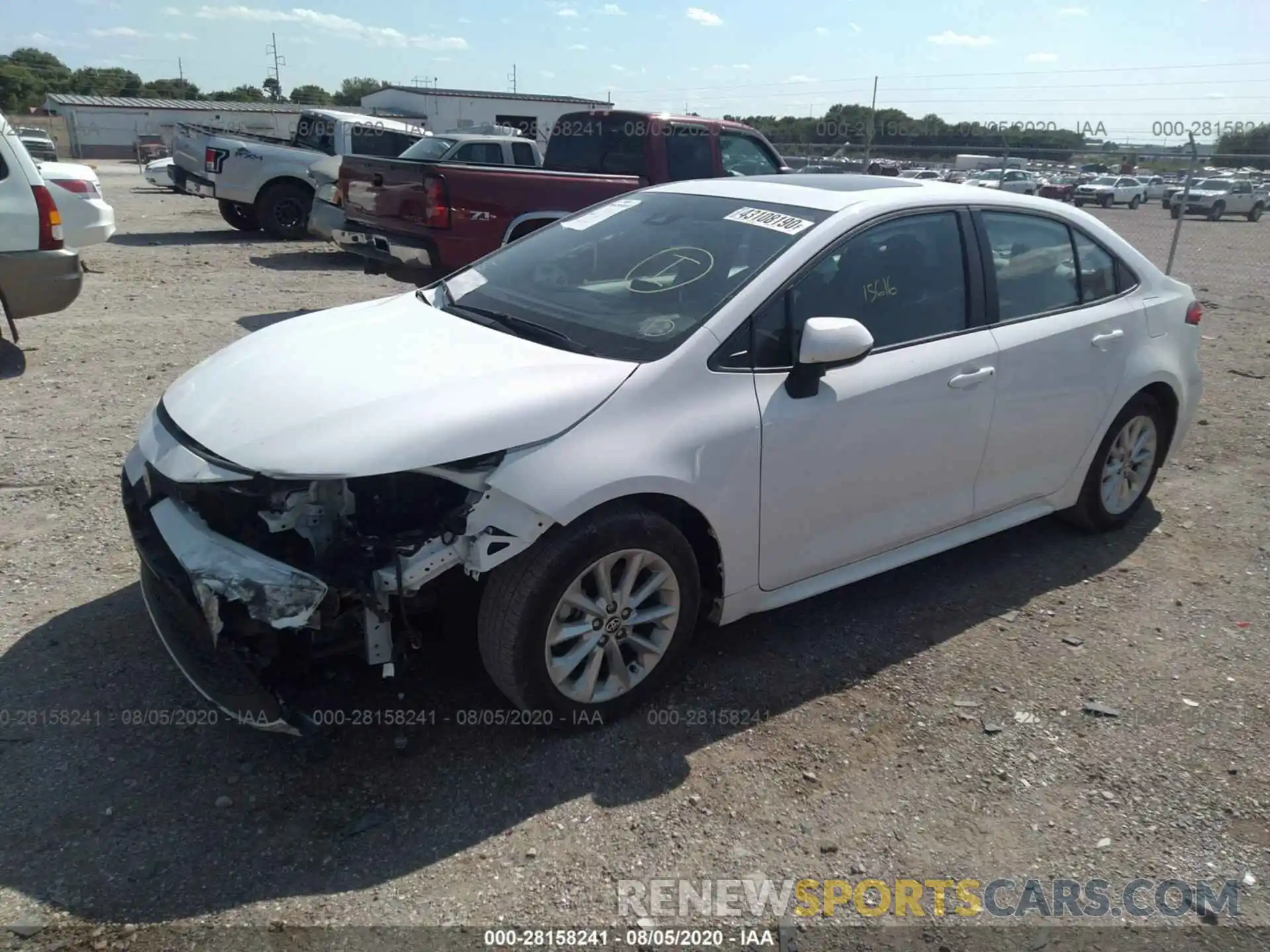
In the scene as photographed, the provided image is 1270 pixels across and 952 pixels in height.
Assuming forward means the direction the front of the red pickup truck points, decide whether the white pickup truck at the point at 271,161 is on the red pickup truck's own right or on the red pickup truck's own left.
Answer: on the red pickup truck's own left

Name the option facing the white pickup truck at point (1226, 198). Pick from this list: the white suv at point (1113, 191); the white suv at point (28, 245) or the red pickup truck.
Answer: the red pickup truck

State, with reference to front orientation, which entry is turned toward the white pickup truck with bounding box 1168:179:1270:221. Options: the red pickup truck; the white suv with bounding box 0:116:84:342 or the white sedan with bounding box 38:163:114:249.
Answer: the red pickup truck

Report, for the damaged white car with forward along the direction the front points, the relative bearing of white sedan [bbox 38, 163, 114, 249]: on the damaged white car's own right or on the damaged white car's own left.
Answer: on the damaged white car's own right

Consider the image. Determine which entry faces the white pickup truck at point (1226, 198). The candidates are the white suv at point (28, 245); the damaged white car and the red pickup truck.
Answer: the red pickup truck

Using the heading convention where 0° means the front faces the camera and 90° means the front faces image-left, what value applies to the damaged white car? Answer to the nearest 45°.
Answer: approximately 45°

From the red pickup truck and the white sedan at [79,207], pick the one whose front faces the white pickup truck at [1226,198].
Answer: the red pickup truck

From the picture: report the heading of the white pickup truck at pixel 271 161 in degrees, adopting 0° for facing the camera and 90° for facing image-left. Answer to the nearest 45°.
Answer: approximately 225°
